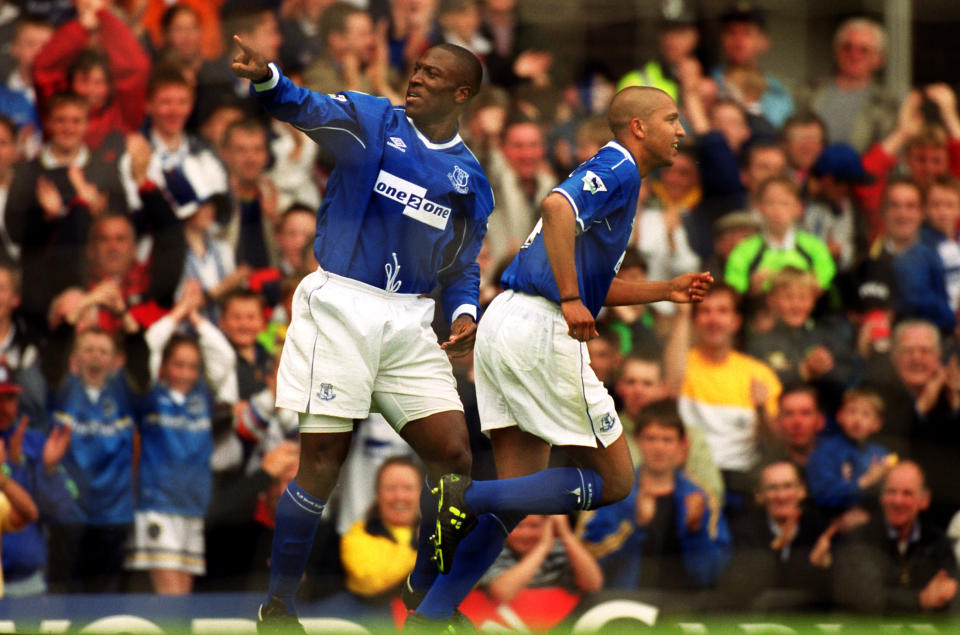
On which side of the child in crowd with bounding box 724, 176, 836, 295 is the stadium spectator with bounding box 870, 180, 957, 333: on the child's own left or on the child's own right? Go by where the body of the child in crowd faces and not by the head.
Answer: on the child's own left

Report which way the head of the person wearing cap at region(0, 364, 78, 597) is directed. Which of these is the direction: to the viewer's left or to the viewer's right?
to the viewer's right

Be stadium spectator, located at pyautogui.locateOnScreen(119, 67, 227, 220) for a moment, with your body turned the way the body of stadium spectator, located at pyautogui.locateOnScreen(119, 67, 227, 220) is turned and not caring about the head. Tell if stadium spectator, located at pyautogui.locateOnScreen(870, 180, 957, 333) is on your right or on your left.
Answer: on your left

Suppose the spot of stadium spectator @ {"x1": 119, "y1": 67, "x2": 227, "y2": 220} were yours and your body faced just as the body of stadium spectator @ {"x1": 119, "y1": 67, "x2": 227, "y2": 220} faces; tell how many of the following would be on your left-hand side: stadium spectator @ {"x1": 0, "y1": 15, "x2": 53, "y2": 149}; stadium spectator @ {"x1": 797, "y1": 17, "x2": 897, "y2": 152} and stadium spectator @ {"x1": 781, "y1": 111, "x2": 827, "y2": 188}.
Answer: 2
